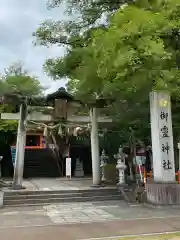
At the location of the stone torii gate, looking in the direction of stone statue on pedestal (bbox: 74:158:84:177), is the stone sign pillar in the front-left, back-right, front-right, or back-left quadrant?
back-right

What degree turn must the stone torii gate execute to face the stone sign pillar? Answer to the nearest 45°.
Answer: approximately 45° to its left

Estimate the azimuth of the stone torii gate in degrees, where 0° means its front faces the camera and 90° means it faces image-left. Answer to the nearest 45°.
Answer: approximately 0°
